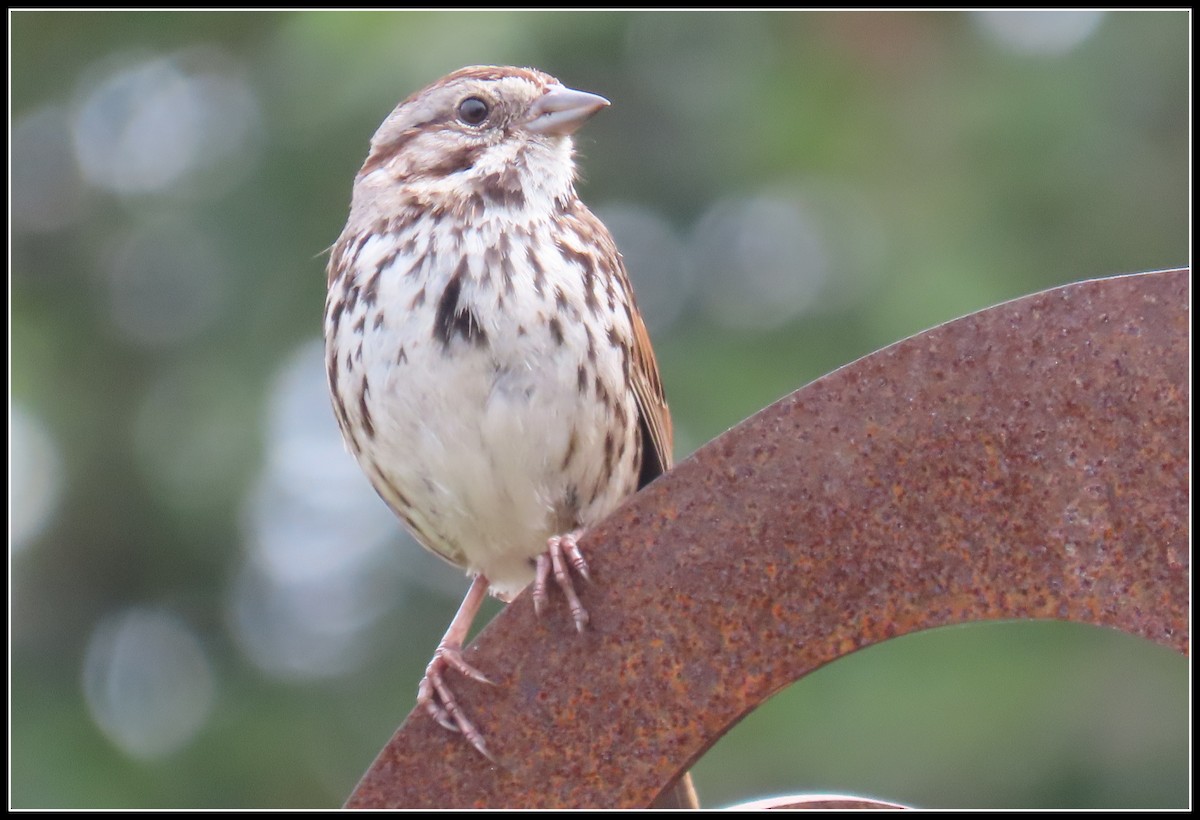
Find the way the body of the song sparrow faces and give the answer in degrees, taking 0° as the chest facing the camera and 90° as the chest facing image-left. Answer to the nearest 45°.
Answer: approximately 0°
